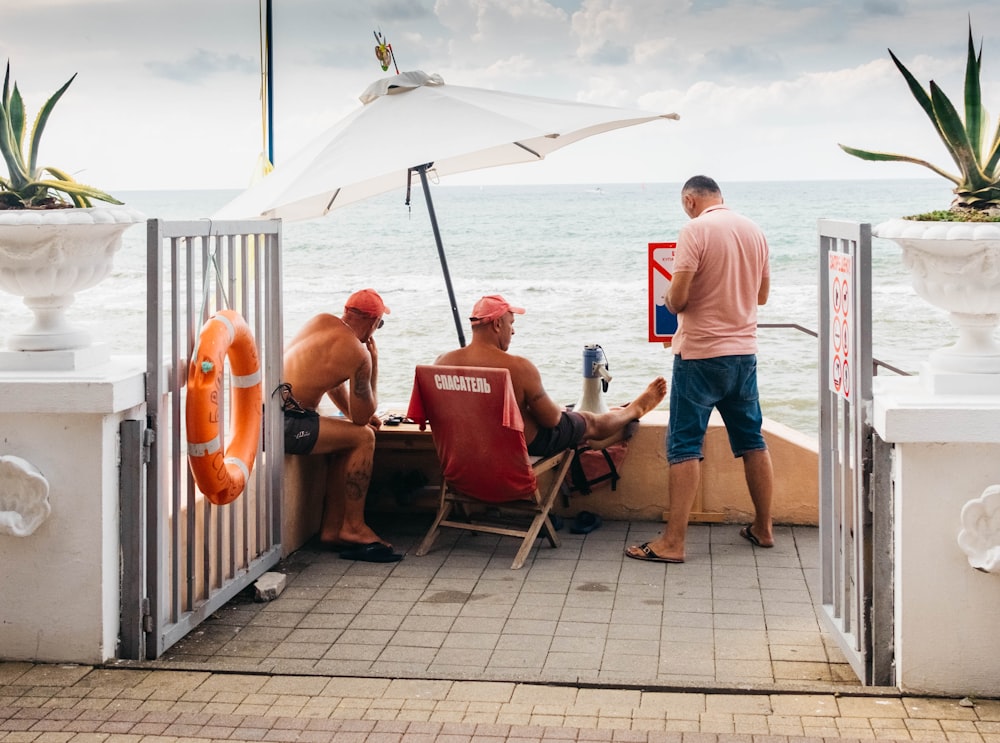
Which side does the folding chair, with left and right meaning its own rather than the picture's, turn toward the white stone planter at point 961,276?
right

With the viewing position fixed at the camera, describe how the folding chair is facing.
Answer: facing away from the viewer and to the right of the viewer

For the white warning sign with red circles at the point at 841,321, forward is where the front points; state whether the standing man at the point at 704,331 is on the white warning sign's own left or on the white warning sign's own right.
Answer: on the white warning sign's own right

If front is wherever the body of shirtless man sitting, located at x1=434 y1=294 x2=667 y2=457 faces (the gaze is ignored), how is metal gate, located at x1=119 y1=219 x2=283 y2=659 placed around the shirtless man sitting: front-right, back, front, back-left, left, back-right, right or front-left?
back

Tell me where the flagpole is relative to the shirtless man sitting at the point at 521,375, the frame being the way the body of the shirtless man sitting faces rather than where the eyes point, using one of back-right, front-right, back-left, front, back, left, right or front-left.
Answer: left

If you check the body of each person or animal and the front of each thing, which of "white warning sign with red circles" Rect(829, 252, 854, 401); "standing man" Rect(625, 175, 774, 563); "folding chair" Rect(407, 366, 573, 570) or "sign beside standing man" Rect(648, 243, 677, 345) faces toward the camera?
the sign beside standing man

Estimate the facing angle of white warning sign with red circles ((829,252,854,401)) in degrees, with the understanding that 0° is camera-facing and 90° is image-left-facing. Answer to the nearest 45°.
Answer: approximately 90°

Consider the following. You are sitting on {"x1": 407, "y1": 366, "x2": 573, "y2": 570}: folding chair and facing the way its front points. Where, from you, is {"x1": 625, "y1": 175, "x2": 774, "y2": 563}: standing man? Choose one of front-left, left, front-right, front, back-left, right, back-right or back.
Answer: front-right

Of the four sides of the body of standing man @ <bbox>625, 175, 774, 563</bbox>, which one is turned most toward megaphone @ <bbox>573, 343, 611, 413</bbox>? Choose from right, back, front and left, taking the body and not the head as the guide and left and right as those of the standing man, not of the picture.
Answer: front

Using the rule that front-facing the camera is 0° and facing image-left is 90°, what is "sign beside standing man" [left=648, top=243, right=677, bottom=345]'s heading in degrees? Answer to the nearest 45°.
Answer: approximately 0°

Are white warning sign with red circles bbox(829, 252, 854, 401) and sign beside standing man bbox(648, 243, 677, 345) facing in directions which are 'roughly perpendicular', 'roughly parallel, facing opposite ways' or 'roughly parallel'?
roughly perpendicular
